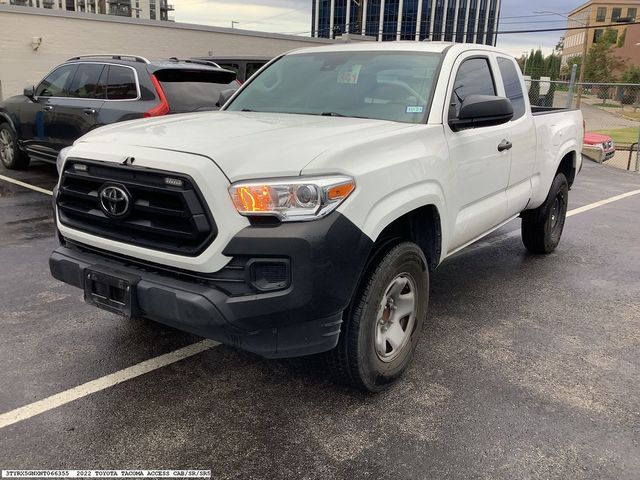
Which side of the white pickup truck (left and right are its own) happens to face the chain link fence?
back

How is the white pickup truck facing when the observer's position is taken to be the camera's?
facing the viewer and to the left of the viewer

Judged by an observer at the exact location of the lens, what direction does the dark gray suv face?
facing away from the viewer and to the left of the viewer

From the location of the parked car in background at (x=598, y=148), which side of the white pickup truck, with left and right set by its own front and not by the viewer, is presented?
back

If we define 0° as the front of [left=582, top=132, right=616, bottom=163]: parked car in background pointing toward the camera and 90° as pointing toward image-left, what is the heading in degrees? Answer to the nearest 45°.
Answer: approximately 315°

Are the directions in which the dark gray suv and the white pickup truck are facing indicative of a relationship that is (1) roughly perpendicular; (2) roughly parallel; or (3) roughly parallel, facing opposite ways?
roughly perpendicular

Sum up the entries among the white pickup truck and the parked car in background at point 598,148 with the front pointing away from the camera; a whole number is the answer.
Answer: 0

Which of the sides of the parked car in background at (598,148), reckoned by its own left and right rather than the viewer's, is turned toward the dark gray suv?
right

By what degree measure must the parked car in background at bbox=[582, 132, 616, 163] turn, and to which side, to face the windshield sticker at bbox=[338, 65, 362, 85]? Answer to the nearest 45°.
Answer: approximately 45° to its right
